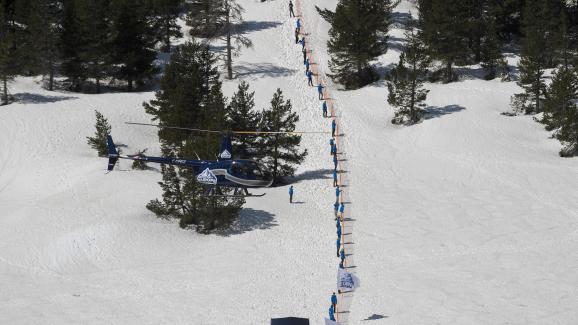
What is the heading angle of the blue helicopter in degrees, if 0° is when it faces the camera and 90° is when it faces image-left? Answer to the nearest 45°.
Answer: approximately 270°

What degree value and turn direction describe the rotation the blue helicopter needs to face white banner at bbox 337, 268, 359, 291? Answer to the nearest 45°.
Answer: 0° — it already faces it

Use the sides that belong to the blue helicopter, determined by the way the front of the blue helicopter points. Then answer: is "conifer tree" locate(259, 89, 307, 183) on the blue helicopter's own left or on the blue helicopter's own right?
on the blue helicopter's own left

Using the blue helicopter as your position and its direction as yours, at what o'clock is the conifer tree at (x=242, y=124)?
The conifer tree is roughly at 9 o'clock from the blue helicopter.

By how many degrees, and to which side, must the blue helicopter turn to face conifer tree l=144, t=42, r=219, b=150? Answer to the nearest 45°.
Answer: approximately 90° to its left
